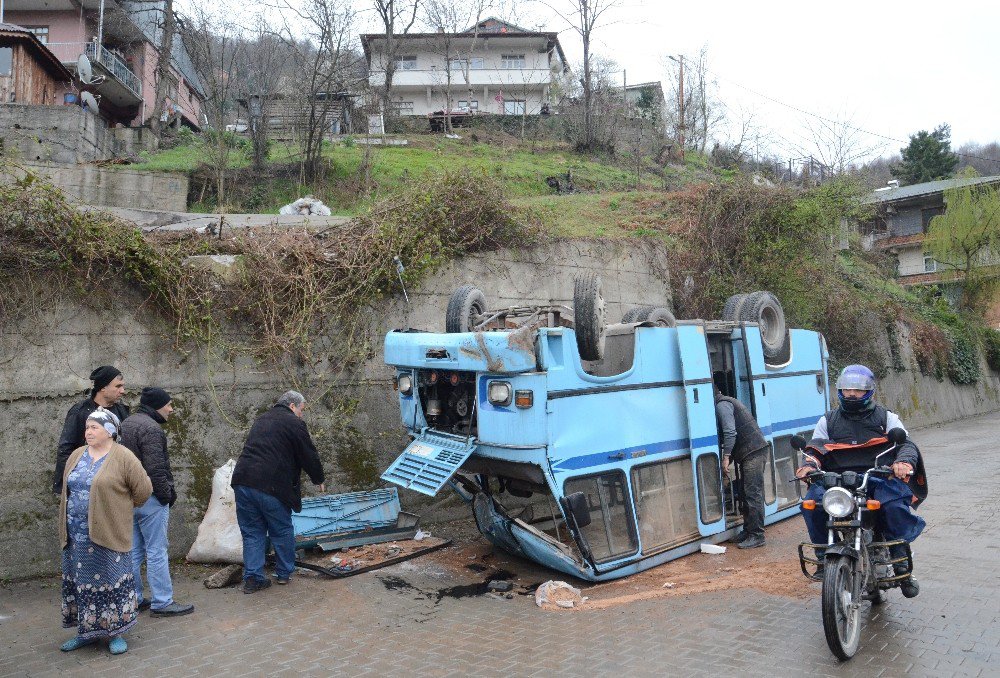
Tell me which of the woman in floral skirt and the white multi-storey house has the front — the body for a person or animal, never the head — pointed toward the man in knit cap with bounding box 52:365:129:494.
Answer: the white multi-storey house

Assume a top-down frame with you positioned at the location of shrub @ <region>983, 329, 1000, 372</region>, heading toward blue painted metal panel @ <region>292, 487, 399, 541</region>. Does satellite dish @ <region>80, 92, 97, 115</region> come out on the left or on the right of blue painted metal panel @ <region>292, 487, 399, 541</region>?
right

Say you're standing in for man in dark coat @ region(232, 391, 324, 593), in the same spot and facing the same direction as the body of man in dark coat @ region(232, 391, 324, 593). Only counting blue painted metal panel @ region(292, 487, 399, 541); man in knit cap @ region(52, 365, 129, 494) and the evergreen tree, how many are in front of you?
2

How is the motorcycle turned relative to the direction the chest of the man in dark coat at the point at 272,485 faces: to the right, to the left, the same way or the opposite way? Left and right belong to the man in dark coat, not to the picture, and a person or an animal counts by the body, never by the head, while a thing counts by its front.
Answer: the opposite way

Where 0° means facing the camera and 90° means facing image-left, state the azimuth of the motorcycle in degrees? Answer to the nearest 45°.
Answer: approximately 0°

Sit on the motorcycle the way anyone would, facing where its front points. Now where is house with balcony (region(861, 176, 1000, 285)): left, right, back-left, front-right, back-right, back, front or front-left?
back

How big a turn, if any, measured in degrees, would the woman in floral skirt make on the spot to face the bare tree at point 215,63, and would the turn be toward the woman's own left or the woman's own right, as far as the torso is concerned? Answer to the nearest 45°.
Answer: approximately 135° to the woman's own right

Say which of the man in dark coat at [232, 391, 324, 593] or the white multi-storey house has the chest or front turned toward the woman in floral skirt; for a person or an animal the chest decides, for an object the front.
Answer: the white multi-storey house
